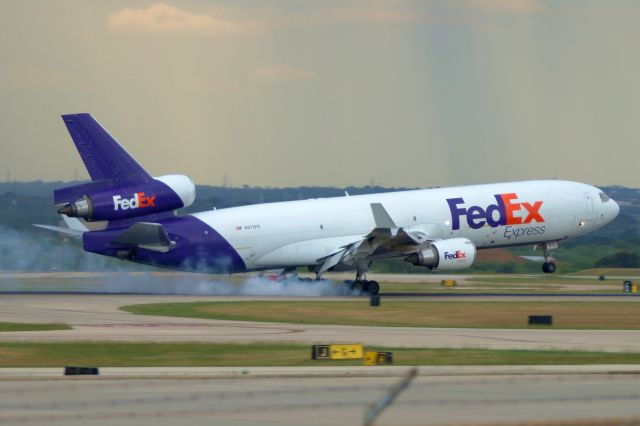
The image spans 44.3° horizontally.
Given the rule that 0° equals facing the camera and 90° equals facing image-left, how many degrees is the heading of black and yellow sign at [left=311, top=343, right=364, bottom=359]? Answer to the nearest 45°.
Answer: approximately 0°
